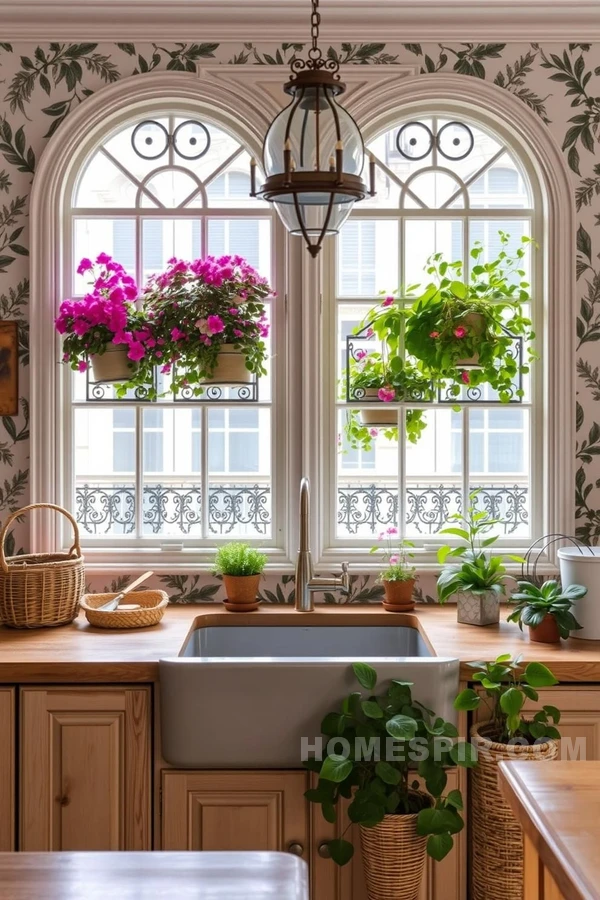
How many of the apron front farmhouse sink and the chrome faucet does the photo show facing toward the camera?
2

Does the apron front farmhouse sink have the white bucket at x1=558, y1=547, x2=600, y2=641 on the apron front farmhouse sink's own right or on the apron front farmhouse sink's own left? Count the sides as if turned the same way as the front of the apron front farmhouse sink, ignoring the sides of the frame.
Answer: on the apron front farmhouse sink's own left

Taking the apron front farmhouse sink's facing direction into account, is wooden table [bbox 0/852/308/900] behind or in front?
in front

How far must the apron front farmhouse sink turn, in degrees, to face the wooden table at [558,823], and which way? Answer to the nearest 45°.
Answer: approximately 45° to its left

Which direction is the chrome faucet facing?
toward the camera

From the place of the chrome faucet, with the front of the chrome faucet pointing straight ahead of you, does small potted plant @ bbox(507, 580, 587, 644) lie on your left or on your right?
on your left
